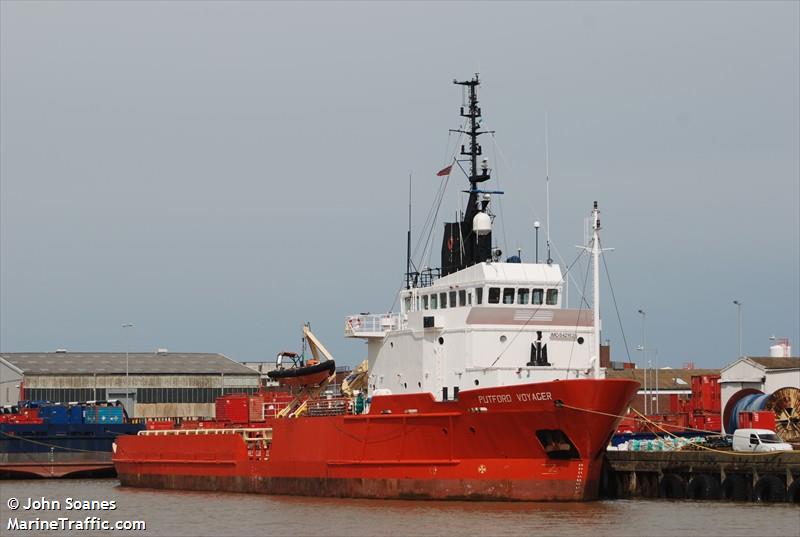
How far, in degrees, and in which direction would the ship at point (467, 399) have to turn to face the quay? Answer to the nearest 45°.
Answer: approximately 45° to its left

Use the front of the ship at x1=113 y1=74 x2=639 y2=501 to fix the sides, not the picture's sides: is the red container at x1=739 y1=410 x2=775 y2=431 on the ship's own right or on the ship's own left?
on the ship's own left

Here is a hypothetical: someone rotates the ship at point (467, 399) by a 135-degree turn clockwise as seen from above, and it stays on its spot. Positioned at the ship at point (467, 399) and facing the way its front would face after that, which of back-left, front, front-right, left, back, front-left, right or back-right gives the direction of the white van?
back

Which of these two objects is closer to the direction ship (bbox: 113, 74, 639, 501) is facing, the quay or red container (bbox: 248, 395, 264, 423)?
the quay

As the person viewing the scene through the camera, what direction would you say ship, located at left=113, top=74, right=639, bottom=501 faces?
facing the viewer and to the right of the viewer
